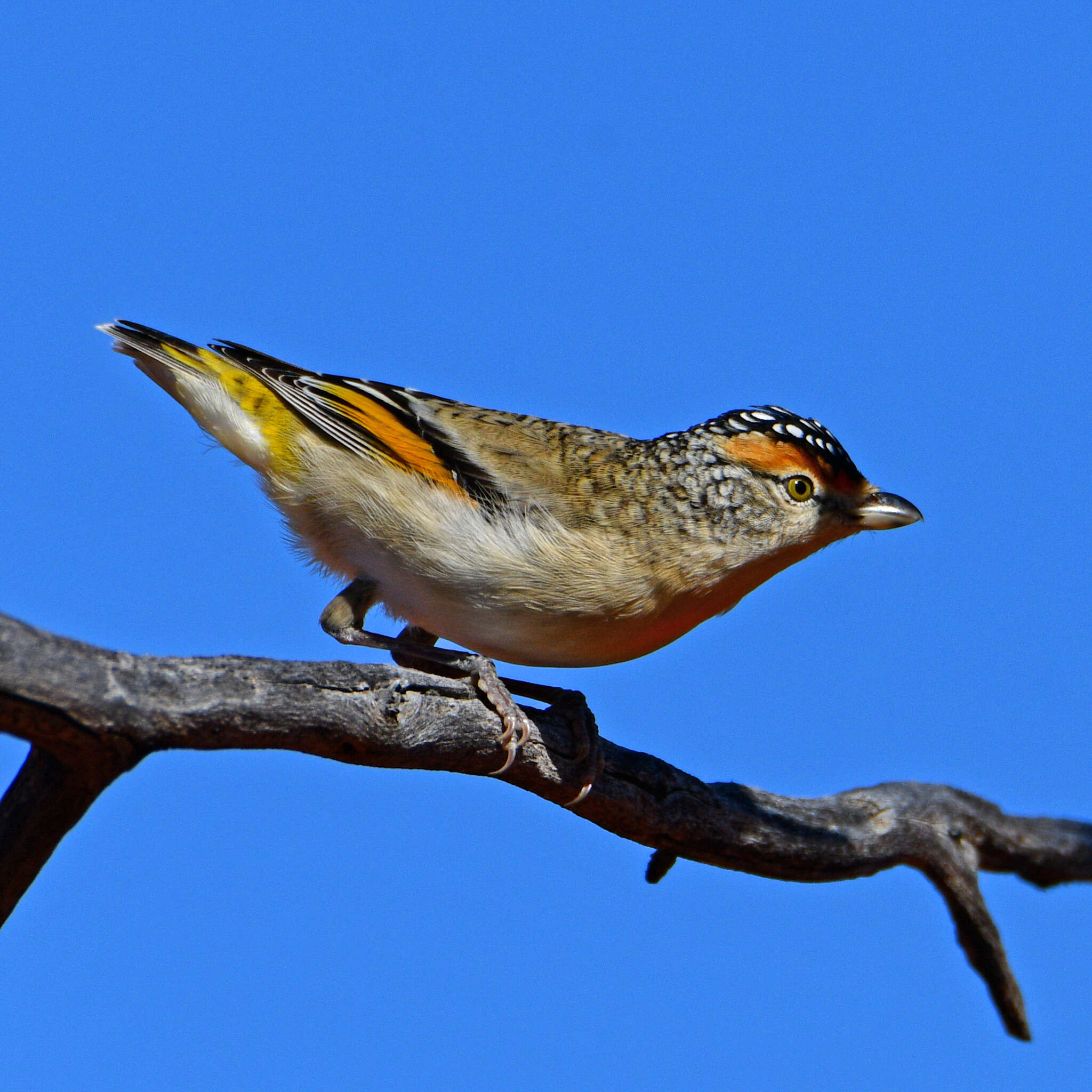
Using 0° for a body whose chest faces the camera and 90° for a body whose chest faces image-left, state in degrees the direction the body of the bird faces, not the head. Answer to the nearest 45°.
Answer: approximately 270°
